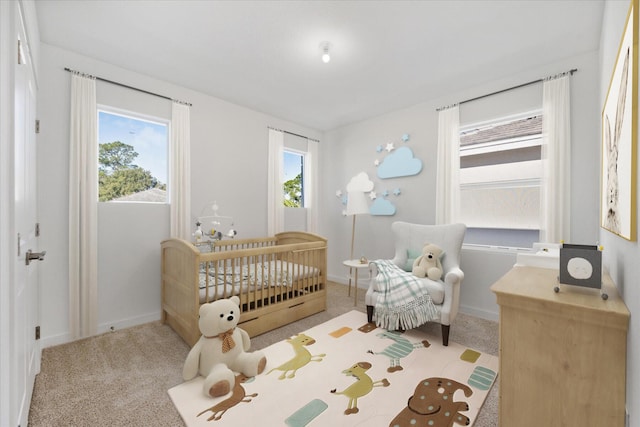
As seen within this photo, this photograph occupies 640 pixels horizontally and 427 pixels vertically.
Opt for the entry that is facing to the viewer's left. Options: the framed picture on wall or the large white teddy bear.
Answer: the framed picture on wall

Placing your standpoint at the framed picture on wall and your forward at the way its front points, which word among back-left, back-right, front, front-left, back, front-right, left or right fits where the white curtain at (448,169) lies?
front-right

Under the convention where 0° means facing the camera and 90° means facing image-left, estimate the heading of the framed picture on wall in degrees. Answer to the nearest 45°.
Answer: approximately 90°

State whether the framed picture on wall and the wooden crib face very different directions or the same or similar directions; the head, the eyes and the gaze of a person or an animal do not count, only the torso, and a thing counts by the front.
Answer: very different directions

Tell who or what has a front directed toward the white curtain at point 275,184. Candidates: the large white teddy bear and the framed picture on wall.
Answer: the framed picture on wall

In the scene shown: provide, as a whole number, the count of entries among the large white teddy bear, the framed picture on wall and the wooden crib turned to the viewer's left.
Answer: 1

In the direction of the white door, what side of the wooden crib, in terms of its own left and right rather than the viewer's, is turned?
right

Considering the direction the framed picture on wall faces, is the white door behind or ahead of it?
ahead

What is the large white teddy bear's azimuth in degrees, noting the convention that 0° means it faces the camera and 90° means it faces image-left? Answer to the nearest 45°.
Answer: approximately 315°

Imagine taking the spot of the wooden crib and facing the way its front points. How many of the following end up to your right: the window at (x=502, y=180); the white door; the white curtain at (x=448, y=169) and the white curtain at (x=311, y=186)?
1

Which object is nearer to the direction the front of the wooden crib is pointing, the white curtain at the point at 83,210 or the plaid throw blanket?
the plaid throw blanket

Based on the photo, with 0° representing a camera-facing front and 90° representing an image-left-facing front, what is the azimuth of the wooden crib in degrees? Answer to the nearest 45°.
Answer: approximately 315°

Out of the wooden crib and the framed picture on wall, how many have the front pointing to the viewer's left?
1

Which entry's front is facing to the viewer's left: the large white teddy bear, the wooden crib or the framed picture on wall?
the framed picture on wall

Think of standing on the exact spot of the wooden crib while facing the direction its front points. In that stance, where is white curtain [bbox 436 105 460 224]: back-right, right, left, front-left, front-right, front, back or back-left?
front-left

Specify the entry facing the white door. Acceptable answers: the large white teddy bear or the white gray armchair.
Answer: the white gray armchair
